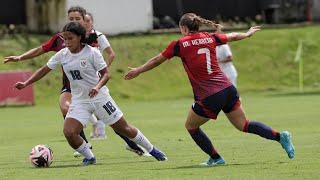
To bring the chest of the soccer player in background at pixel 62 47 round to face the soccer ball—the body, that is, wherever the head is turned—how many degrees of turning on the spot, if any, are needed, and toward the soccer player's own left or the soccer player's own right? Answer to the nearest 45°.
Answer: approximately 45° to the soccer player's own left

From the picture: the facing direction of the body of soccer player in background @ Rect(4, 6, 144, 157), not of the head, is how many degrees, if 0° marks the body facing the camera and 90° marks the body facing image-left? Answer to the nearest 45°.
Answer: approximately 45°

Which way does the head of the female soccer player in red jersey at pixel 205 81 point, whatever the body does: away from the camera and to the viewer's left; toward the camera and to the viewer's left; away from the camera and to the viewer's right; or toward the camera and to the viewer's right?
away from the camera and to the viewer's left

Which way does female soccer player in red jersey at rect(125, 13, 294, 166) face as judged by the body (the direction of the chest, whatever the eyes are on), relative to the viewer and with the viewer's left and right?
facing away from the viewer and to the left of the viewer

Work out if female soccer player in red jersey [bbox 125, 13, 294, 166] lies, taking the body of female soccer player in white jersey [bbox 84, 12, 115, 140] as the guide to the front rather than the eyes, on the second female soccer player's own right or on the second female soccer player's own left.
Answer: on the second female soccer player's own left

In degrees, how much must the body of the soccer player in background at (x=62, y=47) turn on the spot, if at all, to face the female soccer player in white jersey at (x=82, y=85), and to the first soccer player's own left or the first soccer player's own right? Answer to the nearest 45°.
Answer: approximately 45° to the first soccer player's own left

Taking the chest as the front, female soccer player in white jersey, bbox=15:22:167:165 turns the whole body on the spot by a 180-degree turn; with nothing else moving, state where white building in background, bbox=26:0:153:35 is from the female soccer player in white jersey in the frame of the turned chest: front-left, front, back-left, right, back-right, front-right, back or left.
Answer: front-left

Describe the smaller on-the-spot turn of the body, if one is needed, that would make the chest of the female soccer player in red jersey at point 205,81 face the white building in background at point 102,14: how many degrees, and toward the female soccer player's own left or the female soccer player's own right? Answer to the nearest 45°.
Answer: approximately 45° to the female soccer player's own right

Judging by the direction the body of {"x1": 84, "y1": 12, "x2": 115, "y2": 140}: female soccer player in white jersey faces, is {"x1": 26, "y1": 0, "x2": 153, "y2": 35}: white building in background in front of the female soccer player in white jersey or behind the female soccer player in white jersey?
behind

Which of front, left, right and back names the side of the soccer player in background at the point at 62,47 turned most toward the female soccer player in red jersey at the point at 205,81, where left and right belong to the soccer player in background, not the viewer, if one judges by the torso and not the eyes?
left
